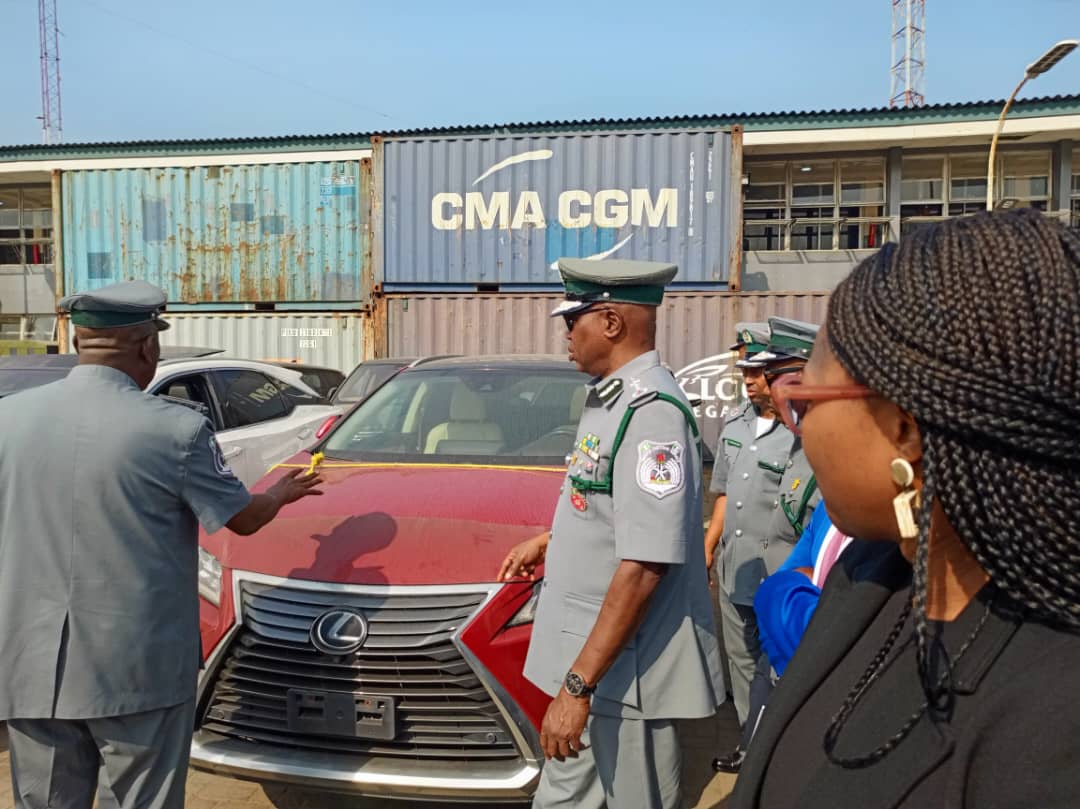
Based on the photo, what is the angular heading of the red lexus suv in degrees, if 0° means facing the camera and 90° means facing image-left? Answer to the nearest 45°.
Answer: approximately 45°

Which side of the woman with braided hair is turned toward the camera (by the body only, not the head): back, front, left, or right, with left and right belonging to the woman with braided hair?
left

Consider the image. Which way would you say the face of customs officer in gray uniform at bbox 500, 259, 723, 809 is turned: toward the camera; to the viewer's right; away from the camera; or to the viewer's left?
to the viewer's left

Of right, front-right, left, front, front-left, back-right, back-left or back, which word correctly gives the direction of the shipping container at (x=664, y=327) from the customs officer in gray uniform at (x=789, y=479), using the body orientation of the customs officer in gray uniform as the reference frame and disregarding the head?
back-right

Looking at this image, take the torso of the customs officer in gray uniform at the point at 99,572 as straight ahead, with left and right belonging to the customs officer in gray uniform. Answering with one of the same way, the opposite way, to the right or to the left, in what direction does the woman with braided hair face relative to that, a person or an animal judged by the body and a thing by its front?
to the left

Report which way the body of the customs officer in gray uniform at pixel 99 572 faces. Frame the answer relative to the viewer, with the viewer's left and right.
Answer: facing away from the viewer and to the right of the viewer

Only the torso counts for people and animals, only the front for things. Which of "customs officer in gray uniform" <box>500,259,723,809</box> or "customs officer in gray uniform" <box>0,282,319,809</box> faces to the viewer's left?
"customs officer in gray uniform" <box>500,259,723,809</box>

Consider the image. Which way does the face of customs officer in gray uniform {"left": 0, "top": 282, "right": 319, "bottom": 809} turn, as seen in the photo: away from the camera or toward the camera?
away from the camera

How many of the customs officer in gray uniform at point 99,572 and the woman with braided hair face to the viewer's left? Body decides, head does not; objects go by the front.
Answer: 1
